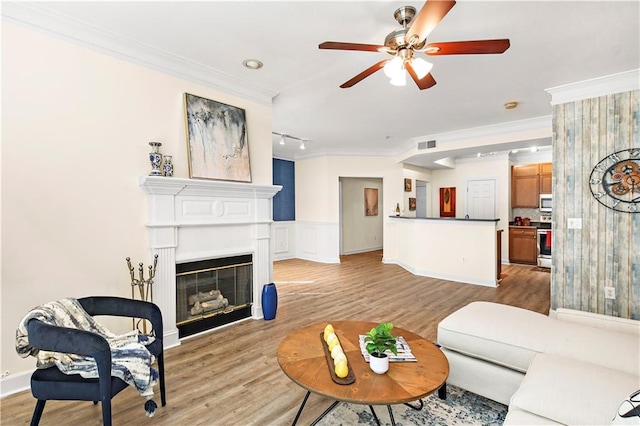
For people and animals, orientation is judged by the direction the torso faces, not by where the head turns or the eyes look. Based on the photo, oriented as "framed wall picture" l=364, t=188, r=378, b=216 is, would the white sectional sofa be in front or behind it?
in front

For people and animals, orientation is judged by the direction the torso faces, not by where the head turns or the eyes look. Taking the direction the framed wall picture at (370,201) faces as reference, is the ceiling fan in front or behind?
in front

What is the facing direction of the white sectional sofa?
to the viewer's left

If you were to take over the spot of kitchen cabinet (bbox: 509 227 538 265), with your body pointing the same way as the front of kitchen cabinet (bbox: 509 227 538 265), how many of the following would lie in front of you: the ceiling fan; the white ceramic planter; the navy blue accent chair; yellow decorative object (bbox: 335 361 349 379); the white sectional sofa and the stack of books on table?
6

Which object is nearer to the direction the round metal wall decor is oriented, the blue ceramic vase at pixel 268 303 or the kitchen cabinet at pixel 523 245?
the blue ceramic vase

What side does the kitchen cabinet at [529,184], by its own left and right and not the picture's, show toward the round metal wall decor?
front

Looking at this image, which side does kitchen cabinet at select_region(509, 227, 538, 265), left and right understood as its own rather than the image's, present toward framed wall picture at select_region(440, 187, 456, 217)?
right

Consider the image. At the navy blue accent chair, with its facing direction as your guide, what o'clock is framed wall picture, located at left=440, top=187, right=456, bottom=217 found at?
The framed wall picture is roughly at 10 o'clock from the navy blue accent chair.

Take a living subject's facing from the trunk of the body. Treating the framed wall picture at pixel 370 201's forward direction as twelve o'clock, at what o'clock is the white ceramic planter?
The white ceramic planter is roughly at 12 o'clock from the framed wall picture.

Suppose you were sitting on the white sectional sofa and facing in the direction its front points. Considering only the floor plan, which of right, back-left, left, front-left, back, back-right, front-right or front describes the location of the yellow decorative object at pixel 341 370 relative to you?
front-left

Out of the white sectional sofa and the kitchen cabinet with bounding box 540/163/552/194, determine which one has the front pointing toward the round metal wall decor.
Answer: the kitchen cabinet

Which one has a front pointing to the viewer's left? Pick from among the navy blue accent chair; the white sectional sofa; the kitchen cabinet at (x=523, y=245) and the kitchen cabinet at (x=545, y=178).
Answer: the white sectional sofa

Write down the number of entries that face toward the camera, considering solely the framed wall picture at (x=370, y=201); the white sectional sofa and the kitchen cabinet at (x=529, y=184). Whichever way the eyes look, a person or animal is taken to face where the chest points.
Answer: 2
